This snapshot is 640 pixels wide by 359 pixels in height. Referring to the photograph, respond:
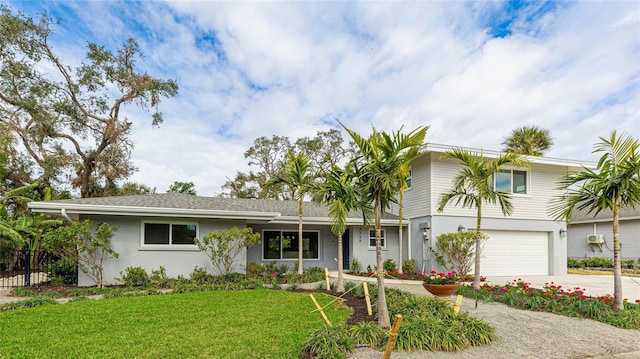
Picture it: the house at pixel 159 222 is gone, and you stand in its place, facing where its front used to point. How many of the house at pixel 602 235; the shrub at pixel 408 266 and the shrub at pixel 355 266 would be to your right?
0

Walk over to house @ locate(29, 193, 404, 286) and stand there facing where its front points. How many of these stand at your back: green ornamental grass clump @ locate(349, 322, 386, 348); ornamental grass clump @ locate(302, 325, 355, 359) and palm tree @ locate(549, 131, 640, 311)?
0

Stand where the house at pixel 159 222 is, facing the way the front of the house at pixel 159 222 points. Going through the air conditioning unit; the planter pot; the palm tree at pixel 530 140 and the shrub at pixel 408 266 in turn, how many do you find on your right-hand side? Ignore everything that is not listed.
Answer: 0

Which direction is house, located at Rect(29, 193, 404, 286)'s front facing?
toward the camera

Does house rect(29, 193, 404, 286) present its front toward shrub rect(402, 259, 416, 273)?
no

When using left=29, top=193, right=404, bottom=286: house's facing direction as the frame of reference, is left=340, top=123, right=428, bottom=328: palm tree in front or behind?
in front

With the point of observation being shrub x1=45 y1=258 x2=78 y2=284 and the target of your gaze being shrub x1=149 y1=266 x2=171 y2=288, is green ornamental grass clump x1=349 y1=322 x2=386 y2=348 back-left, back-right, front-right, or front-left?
front-right

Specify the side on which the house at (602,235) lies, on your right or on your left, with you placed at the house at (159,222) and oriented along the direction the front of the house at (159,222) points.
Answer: on your left

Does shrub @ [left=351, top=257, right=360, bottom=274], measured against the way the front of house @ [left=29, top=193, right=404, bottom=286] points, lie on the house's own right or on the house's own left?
on the house's own left

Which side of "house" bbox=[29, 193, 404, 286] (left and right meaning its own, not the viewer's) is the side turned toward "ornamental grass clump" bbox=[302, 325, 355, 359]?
front
